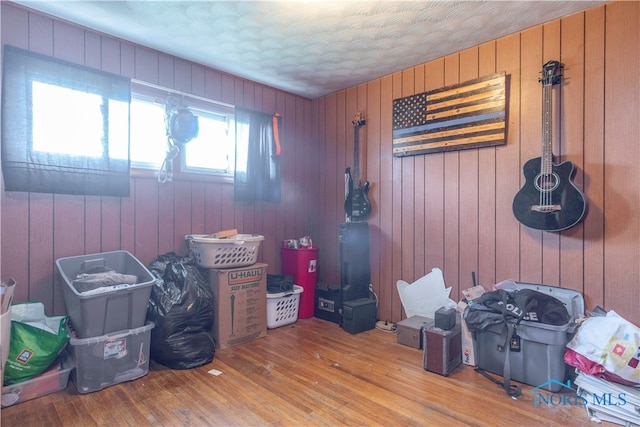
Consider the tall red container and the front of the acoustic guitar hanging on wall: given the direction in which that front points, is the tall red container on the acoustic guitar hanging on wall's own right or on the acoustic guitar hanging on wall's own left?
on the acoustic guitar hanging on wall's own right

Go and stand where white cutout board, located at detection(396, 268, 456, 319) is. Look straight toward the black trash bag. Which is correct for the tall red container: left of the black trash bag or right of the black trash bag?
right

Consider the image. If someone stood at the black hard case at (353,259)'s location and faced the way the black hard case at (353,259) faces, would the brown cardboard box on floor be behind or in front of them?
in front

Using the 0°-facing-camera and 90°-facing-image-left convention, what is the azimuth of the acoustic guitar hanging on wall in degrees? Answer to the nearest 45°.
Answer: approximately 0°

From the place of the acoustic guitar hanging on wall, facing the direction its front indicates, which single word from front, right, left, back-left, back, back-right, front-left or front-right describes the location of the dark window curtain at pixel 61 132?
front-right

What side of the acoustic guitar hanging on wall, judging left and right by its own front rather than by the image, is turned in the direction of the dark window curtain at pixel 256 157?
right

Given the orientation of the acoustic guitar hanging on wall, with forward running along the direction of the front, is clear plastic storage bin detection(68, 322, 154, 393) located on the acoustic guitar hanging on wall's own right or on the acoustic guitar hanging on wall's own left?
on the acoustic guitar hanging on wall's own right

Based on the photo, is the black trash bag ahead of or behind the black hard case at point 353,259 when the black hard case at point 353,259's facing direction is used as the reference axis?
ahead
